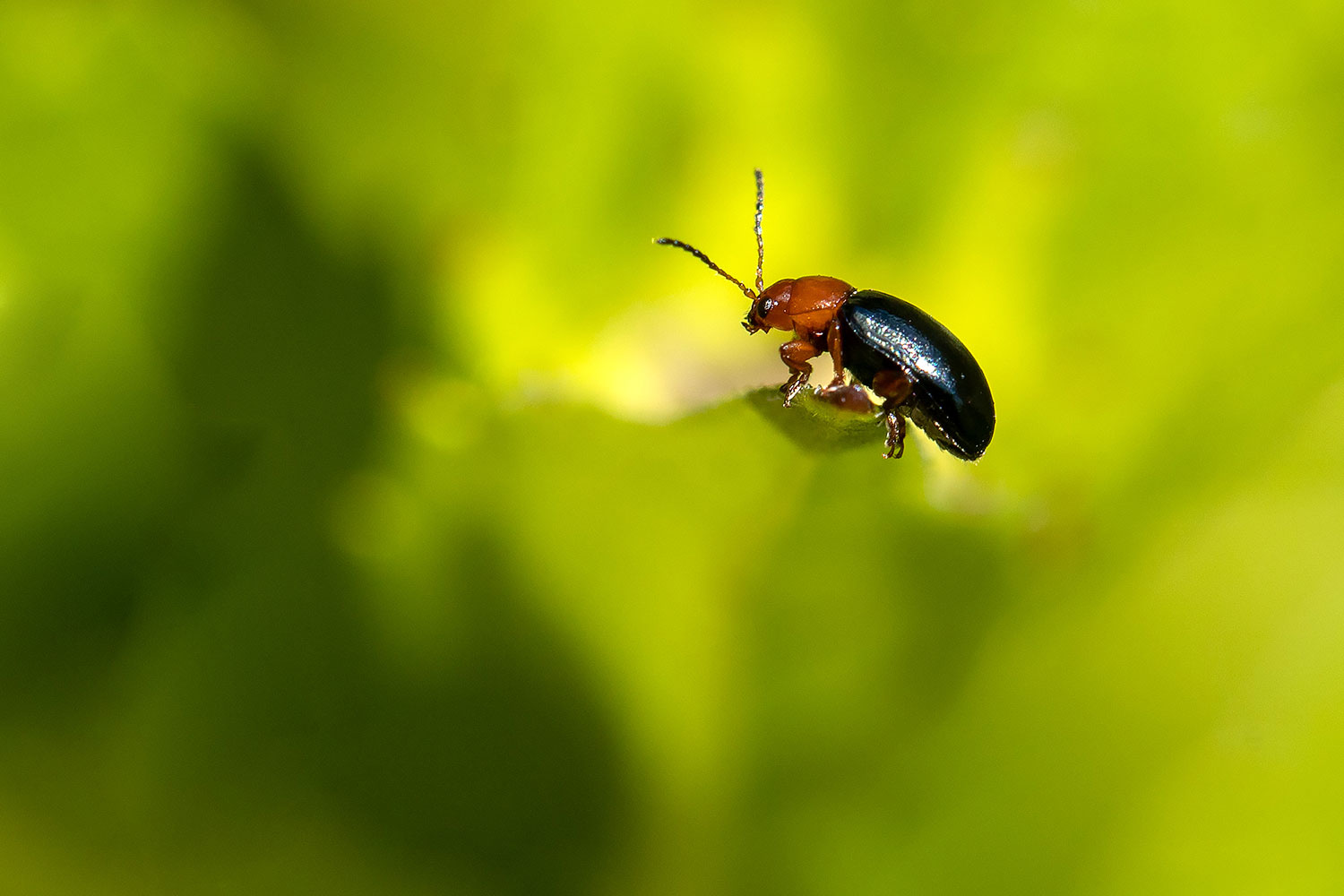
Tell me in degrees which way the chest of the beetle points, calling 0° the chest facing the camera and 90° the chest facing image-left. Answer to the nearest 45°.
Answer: approximately 90°
